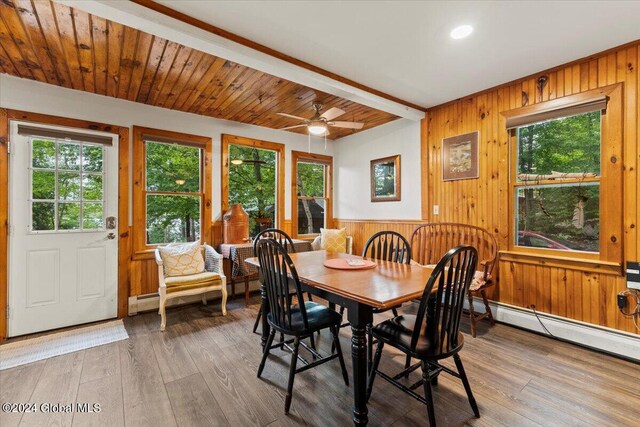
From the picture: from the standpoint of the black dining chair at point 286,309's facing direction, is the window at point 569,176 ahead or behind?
ahead

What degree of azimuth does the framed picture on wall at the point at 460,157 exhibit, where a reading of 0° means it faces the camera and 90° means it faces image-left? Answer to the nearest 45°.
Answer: approximately 45°

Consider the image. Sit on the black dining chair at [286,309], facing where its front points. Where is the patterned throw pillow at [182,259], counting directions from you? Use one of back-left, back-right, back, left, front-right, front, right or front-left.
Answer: left

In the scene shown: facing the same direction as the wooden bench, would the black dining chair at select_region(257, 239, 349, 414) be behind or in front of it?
in front

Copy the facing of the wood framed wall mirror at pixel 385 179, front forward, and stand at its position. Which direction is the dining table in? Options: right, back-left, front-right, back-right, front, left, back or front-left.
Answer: front-left

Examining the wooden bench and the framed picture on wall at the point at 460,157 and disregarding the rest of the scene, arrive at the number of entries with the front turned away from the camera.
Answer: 0

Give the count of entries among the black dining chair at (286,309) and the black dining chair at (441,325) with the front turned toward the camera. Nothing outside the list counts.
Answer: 0

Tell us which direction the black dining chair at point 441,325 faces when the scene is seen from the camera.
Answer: facing away from the viewer and to the left of the viewer

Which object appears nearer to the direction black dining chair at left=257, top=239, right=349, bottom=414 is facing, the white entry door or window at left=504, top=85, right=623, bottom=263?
the window

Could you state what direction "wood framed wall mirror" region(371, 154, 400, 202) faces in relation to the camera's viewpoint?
facing the viewer and to the left of the viewer

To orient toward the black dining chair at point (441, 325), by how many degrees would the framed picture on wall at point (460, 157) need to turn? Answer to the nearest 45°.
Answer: approximately 45° to its left

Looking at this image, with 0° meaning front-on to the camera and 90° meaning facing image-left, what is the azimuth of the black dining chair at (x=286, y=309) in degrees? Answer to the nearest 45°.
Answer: approximately 225°
